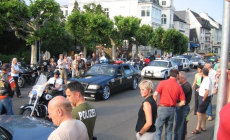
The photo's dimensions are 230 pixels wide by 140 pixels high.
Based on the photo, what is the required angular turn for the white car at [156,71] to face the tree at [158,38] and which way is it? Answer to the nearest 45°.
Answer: approximately 135° to its right

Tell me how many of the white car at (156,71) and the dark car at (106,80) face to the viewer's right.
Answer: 0

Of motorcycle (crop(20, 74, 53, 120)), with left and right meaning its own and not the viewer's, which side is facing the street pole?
left

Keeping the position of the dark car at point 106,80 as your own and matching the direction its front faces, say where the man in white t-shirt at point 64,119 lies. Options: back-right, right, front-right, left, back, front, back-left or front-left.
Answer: front-left

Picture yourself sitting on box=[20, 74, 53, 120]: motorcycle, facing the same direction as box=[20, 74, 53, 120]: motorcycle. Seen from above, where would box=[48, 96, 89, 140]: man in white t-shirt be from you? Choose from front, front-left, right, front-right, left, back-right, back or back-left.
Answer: front-left

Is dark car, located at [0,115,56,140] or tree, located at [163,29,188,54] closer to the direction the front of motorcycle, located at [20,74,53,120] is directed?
the dark car

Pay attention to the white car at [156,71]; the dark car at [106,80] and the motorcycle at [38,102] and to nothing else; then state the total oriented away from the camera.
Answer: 0

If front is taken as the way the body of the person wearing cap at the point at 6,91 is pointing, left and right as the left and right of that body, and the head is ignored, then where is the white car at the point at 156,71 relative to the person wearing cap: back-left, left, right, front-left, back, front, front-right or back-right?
front

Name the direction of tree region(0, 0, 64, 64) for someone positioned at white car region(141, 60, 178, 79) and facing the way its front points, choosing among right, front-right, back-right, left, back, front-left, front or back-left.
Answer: front-right

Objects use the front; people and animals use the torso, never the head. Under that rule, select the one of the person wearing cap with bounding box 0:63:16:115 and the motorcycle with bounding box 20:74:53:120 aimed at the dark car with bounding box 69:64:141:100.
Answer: the person wearing cap

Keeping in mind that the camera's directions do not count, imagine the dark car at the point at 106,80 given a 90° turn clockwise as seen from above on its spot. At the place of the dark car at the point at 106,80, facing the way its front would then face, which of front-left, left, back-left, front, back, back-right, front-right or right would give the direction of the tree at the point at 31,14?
front

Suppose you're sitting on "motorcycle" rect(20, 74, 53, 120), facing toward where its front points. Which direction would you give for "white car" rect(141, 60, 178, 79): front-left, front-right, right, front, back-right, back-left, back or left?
back

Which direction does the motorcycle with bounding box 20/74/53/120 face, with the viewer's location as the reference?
facing the viewer and to the left of the viewer

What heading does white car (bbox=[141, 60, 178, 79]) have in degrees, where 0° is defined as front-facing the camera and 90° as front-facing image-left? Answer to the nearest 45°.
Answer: approximately 45°

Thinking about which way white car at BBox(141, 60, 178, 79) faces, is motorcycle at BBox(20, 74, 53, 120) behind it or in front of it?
in front

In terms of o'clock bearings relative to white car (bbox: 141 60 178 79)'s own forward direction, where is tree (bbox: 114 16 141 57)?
The tree is roughly at 4 o'clock from the white car.

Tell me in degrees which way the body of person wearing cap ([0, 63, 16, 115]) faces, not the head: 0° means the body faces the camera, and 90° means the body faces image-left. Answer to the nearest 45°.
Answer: approximately 225°

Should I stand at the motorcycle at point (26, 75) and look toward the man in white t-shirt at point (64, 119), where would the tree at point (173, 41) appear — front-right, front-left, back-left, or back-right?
back-left

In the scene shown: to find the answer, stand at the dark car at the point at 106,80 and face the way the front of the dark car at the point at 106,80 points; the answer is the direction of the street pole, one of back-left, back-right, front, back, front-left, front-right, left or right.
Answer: front-left

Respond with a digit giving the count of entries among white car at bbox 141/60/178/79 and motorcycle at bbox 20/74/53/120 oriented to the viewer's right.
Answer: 0
